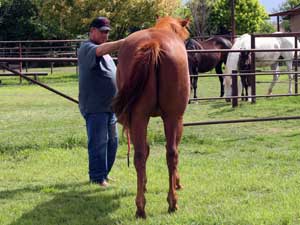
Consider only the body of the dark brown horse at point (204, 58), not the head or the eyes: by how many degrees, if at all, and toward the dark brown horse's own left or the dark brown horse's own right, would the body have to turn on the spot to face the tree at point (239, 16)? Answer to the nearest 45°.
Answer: approximately 90° to the dark brown horse's own right

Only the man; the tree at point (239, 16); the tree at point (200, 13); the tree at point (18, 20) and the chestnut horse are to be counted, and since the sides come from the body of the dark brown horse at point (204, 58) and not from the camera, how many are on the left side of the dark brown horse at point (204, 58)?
2

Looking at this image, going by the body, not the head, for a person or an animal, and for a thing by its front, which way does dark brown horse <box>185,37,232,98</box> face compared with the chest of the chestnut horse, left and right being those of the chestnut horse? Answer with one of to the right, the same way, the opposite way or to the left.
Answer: to the left

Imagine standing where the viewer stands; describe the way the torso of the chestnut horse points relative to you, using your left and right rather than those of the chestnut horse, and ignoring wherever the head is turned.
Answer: facing away from the viewer

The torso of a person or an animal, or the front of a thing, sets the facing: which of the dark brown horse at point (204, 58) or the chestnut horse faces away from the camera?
the chestnut horse

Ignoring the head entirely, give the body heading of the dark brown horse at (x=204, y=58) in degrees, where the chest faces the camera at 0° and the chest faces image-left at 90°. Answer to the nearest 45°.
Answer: approximately 90°

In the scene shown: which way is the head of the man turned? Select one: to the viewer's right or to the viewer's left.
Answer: to the viewer's right

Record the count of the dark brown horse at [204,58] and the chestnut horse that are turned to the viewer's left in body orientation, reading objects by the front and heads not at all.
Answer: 1

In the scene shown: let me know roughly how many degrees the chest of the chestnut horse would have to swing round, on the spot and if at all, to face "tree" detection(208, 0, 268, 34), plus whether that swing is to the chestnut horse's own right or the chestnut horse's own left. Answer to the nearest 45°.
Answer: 0° — it already faces it

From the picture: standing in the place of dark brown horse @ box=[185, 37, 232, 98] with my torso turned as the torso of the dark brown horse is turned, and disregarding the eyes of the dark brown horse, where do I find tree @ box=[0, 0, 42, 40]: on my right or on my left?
on my right
